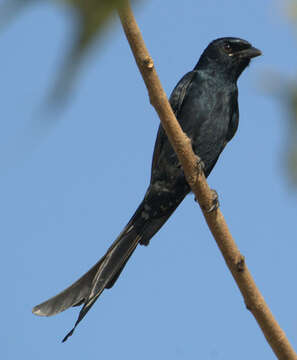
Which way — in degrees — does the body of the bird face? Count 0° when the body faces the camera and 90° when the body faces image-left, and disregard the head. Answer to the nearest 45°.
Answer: approximately 315°
